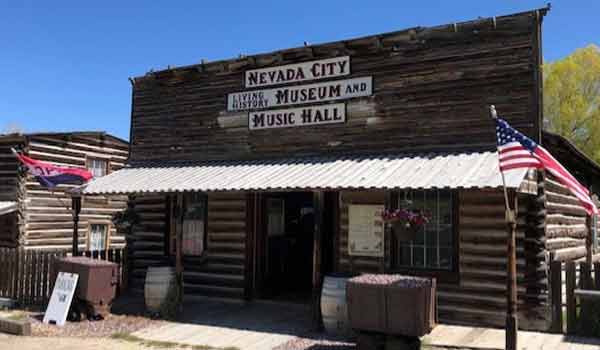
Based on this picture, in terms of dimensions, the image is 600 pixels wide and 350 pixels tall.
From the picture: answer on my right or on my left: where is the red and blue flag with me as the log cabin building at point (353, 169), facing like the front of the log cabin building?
on my right

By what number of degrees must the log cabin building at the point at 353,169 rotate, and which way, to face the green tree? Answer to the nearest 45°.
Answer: approximately 180°

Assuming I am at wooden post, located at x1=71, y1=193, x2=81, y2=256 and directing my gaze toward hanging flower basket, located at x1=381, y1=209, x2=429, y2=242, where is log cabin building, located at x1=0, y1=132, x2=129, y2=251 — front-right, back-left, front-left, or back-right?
back-left

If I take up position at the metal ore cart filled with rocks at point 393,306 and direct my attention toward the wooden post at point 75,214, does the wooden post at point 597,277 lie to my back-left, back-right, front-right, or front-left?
back-right

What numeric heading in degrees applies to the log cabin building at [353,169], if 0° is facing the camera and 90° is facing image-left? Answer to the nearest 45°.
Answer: approximately 45°

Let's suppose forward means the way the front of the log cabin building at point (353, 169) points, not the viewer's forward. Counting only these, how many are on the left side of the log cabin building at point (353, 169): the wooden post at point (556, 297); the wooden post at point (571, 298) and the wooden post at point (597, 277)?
3

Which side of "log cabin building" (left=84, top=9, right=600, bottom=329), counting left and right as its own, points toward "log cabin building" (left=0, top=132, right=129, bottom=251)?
right

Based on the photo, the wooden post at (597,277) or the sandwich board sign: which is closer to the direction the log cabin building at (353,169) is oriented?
the sandwich board sign

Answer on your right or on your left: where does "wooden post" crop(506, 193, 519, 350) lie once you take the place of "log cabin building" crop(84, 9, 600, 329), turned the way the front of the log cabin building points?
on your left
